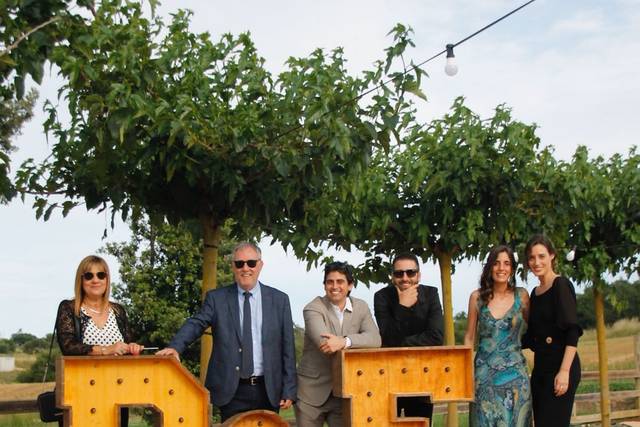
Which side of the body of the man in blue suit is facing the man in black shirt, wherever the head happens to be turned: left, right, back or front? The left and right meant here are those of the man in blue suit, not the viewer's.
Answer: left

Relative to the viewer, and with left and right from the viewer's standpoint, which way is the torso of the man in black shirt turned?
facing the viewer

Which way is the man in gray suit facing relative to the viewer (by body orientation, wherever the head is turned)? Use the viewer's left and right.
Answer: facing the viewer and to the right of the viewer

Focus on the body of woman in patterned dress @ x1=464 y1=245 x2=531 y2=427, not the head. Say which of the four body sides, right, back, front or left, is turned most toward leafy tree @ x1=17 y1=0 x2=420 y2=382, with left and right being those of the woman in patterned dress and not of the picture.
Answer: right

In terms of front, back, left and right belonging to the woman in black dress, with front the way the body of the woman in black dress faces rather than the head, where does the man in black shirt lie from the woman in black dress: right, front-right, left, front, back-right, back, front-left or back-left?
front-right

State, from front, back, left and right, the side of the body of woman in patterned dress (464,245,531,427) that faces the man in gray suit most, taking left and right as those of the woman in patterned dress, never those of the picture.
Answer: right

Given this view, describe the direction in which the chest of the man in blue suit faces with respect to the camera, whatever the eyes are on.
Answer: toward the camera

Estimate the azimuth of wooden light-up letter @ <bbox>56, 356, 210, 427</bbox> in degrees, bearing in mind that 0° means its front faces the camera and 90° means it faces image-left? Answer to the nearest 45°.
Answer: approximately 0°

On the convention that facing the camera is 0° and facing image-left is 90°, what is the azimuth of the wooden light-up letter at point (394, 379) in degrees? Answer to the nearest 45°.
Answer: approximately 0°
